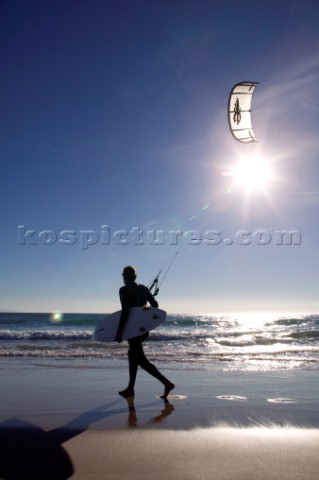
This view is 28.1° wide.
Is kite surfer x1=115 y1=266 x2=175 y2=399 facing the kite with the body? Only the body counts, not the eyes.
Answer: no

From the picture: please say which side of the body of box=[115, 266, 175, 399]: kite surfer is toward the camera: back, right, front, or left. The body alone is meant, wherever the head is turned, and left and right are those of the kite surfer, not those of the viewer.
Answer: left
